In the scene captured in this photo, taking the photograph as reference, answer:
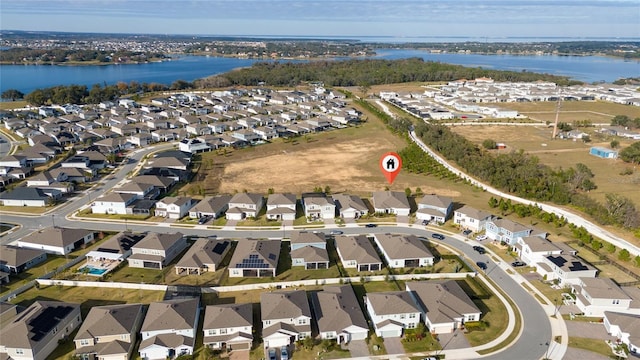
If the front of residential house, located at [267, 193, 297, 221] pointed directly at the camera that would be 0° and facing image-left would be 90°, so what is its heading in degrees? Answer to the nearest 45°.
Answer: approximately 0°

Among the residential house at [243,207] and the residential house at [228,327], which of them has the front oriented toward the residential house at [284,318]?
the residential house at [243,207]

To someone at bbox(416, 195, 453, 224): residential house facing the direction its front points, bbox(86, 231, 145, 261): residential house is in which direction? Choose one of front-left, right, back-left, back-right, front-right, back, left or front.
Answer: front-right

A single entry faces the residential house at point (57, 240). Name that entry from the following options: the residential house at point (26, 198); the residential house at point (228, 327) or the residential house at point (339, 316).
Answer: the residential house at point (26, 198)

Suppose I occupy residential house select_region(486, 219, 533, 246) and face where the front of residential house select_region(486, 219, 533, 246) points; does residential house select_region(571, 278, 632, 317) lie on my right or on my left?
on my left

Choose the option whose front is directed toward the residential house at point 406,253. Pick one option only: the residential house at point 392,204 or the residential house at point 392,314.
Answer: the residential house at point 392,204

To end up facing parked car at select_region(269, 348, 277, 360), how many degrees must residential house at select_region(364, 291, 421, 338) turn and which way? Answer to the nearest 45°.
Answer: approximately 45° to its right

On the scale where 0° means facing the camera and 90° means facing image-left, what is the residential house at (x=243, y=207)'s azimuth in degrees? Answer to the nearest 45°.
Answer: approximately 0°

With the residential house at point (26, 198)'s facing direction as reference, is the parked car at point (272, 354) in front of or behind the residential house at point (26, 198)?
in front
